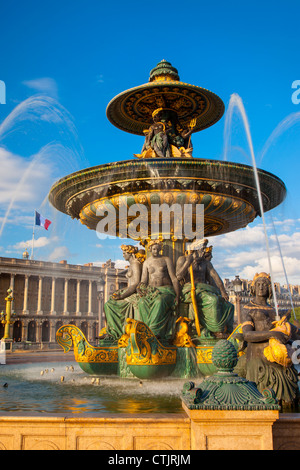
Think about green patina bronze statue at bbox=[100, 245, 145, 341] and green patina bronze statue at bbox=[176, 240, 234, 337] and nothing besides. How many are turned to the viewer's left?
1

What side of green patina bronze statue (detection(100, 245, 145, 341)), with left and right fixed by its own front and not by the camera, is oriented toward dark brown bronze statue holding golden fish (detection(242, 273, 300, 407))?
left

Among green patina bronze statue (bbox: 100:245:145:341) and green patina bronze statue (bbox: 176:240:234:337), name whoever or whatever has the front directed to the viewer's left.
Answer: green patina bronze statue (bbox: 100:245:145:341)

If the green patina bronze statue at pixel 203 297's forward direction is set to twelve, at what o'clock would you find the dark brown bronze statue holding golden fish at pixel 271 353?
the dark brown bronze statue holding golden fish at pixel 271 353 is roughly at 1 o'clock from the green patina bronze statue at pixel 203 297.

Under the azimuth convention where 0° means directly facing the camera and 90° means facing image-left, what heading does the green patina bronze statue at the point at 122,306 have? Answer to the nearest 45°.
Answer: approximately 90°

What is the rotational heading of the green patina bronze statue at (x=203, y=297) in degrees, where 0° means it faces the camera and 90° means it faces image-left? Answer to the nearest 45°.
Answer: approximately 315°

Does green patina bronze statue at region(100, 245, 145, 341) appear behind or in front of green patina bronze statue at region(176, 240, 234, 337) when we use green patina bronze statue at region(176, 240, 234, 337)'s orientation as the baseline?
behind

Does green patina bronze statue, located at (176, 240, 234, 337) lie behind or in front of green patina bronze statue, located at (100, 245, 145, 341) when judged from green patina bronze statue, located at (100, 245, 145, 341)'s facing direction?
behind
